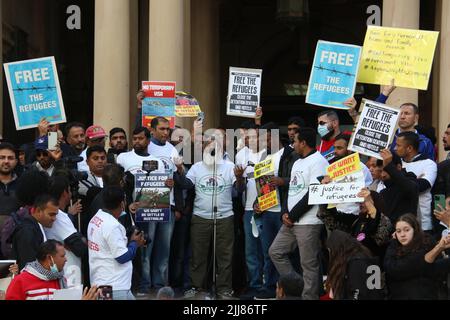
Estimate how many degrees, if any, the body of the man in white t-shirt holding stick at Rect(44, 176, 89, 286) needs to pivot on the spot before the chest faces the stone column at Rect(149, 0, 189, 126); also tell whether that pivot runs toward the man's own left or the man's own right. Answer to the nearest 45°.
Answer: approximately 45° to the man's own left

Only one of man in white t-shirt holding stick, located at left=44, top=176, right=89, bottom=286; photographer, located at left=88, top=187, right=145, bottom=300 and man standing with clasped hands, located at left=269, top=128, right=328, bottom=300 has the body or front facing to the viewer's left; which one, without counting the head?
the man standing with clasped hands

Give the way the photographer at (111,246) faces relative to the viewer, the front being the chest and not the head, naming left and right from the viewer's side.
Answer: facing away from the viewer and to the right of the viewer

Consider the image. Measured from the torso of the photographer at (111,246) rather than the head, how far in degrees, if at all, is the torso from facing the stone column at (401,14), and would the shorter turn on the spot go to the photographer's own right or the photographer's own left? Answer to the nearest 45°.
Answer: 0° — they already face it

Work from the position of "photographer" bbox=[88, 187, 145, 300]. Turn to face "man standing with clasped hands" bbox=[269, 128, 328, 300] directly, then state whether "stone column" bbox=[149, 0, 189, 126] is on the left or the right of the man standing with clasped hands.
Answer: left

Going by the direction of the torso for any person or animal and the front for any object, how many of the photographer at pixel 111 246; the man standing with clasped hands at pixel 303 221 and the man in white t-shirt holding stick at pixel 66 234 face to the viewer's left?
1

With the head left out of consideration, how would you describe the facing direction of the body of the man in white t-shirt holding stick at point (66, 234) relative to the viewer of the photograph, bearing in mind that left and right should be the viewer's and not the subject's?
facing away from the viewer and to the right of the viewer

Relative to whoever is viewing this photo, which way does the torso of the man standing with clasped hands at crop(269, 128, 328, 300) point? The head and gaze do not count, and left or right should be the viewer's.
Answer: facing to the left of the viewer

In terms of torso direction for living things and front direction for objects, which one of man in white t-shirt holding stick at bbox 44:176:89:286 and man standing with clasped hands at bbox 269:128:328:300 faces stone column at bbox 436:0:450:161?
the man in white t-shirt holding stick

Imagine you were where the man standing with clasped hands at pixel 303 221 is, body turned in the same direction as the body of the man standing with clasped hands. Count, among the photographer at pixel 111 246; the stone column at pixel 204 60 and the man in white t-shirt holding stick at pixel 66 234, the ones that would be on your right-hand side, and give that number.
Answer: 1
